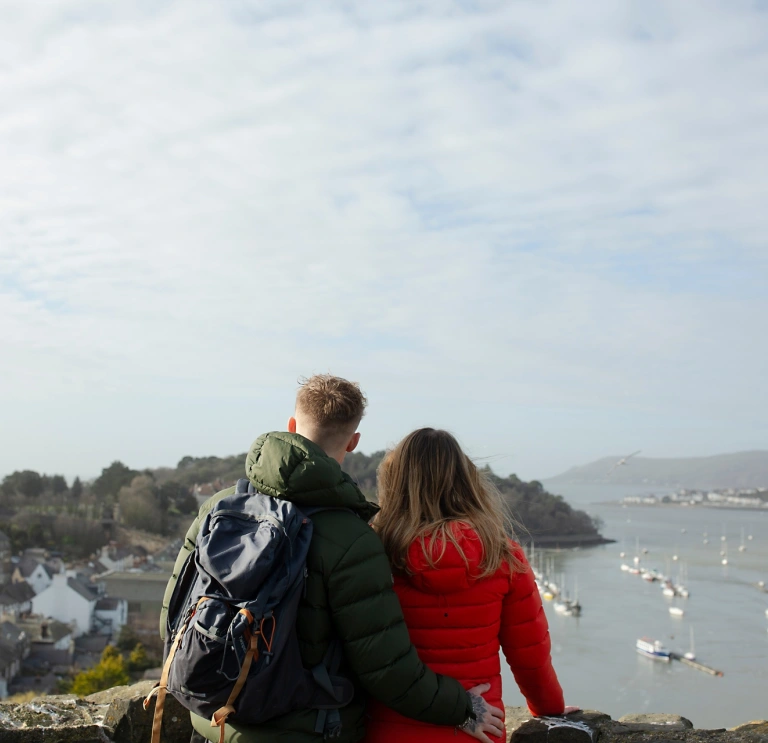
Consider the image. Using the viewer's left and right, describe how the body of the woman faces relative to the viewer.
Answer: facing away from the viewer

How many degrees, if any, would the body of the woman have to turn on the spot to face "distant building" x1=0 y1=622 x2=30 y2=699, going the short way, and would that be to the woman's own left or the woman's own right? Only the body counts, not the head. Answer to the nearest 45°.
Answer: approximately 45° to the woman's own left

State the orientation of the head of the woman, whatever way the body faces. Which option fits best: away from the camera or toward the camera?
away from the camera

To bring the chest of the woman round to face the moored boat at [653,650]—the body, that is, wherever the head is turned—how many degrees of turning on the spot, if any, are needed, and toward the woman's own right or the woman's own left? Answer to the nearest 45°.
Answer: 0° — they already face it

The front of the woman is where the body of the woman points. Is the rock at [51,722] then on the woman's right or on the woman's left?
on the woman's left

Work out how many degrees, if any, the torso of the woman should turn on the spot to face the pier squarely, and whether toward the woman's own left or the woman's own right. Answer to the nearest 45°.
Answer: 0° — they already face it

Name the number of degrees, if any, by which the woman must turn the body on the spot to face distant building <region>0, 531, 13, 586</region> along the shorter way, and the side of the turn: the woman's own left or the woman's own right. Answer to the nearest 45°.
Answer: approximately 45° to the woman's own left
